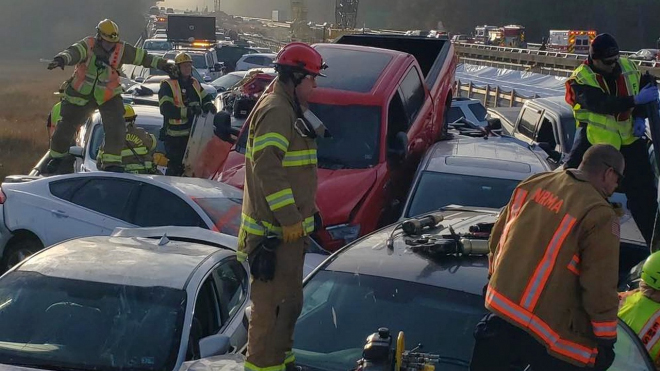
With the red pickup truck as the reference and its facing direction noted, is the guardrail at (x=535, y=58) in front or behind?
behind

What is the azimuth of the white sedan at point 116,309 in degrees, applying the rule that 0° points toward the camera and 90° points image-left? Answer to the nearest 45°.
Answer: approximately 45°

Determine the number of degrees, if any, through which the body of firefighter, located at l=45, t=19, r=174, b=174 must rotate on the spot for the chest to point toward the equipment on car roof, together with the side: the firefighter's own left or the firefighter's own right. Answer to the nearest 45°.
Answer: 0° — they already face it

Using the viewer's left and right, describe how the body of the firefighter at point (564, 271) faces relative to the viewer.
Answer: facing away from the viewer and to the right of the viewer

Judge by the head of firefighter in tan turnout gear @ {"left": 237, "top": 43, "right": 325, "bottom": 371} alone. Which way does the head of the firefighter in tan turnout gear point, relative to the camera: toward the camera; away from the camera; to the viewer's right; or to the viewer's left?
to the viewer's right

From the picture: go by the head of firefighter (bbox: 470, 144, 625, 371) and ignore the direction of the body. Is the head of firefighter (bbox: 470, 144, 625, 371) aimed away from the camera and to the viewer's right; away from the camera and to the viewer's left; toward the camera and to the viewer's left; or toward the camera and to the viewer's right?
away from the camera and to the viewer's right

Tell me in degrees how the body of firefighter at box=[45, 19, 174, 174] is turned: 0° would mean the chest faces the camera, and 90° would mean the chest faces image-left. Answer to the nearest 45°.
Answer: approximately 0°

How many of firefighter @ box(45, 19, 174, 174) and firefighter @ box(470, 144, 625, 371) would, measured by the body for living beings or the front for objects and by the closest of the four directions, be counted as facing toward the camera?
1
